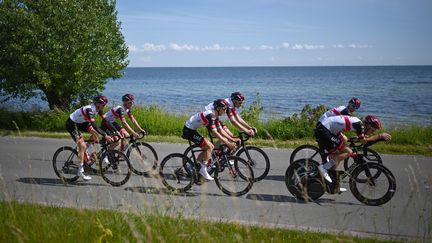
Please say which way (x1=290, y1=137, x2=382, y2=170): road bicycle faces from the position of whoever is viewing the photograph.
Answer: facing to the right of the viewer

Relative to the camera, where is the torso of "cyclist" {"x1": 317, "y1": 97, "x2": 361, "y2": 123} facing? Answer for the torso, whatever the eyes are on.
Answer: to the viewer's right

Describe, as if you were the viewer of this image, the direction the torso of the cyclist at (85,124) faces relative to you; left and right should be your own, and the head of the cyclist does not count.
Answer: facing to the right of the viewer

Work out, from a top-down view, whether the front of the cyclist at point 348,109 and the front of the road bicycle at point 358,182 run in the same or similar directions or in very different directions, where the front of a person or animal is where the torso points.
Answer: same or similar directions

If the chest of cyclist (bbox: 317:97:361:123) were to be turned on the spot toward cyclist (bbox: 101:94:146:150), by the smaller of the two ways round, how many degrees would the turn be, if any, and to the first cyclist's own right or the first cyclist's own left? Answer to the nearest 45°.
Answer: approximately 180°

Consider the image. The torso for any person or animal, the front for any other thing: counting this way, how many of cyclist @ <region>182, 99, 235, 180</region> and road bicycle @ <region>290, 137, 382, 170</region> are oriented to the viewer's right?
2

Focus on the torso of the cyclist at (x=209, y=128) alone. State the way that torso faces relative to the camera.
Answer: to the viewer's right

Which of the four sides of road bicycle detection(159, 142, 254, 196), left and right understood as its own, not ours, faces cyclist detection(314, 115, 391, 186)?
front

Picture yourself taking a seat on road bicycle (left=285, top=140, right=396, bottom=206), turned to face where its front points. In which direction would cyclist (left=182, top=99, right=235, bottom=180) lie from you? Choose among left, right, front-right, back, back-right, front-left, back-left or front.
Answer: back

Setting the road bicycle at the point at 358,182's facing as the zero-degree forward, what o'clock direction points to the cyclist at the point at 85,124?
The cyclist is roughly at 6 o'clock from the road bicycle.

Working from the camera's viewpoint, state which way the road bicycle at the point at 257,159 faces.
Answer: facing to the right of the viewer

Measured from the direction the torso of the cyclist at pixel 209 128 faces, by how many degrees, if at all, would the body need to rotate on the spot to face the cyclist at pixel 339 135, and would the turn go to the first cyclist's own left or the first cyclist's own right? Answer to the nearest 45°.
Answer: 0° — they already face them

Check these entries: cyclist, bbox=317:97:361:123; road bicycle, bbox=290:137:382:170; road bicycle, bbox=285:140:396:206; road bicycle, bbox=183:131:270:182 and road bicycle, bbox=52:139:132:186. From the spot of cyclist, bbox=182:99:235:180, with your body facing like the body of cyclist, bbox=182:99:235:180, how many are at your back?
1

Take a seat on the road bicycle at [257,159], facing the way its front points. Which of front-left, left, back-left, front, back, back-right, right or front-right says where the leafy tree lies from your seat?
back-left

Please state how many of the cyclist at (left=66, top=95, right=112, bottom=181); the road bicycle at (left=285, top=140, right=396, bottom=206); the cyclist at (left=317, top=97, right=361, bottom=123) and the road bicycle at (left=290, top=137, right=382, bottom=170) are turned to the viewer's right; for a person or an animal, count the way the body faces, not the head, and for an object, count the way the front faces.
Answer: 4

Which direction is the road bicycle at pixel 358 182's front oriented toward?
to the viewer's right

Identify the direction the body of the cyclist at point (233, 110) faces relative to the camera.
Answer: to the viewer's right

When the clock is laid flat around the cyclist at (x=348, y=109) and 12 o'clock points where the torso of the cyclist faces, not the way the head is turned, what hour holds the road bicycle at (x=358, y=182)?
The road bicycle is roughly at 3 o'clock from the cyclist.

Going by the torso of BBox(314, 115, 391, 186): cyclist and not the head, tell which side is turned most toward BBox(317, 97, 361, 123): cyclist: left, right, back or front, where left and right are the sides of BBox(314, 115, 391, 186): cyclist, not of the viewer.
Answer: left

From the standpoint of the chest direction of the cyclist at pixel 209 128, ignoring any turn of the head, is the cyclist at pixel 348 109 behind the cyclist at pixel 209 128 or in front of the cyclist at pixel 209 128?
in front

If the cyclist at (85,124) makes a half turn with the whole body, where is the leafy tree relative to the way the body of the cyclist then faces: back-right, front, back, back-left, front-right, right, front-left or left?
right

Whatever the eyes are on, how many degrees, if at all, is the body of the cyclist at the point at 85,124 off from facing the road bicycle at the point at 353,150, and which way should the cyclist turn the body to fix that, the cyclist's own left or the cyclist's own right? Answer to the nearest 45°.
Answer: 0° — they already face it
